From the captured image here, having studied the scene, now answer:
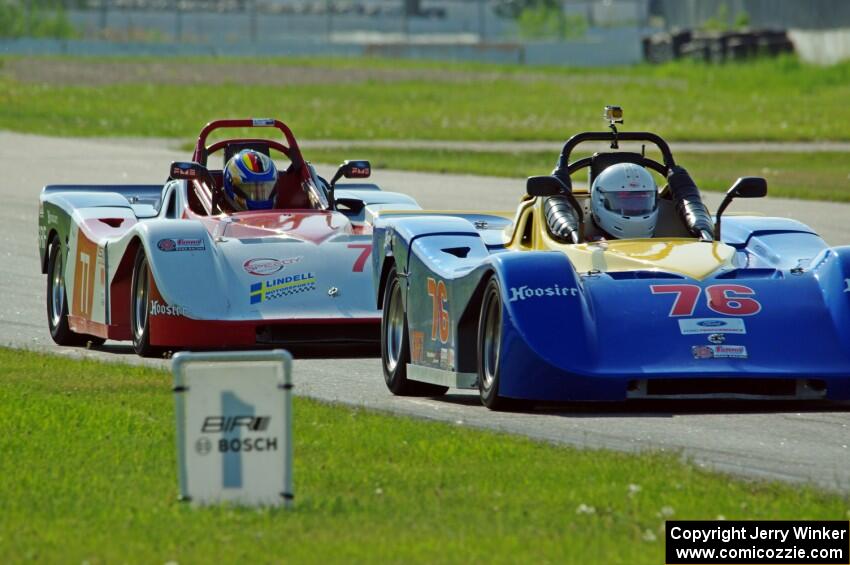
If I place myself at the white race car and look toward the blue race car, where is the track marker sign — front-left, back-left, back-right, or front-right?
front-right

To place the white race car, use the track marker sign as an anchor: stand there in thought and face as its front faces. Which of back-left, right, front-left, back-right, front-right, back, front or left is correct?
back

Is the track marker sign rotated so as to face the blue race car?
no

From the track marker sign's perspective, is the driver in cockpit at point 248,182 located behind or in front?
behind

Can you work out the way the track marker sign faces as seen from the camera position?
facing the viewer
